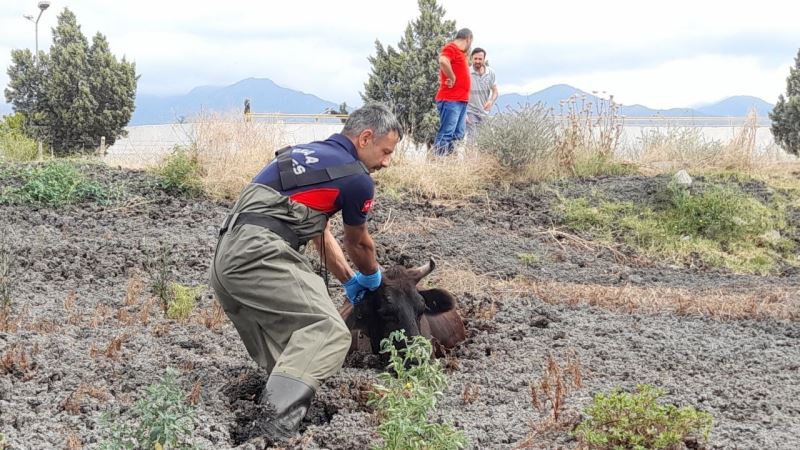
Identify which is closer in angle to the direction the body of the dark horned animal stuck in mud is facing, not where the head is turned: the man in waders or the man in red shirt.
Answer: the man in waders

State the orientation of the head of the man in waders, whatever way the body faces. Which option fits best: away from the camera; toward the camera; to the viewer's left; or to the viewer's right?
to the viewer's right

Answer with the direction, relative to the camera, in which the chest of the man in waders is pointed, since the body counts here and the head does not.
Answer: to the viewer's right

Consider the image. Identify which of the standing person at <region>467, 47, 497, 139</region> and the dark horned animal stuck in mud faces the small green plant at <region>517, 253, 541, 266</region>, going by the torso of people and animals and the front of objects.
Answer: the standing person

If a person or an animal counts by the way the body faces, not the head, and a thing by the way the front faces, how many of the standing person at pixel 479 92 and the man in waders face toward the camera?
1

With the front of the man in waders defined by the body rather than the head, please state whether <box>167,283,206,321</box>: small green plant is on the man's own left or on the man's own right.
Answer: on the man's own left

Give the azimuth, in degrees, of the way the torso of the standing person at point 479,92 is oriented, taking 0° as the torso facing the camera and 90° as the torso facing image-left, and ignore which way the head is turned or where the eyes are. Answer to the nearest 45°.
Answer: approximately 0°

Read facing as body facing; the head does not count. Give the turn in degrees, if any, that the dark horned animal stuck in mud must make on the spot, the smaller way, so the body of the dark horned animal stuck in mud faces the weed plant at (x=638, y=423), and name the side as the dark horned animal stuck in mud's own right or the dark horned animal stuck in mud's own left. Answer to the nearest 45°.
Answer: approximately 90° to the dark horned animal stuck in mud's own left

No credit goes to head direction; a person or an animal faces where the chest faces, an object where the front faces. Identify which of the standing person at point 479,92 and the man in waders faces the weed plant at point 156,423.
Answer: the standing person

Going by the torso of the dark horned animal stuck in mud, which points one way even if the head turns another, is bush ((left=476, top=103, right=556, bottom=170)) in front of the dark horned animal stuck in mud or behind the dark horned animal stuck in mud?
behind

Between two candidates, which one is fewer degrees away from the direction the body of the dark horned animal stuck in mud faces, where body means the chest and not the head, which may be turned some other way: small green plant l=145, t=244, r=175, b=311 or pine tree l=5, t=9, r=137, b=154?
the small green plant
